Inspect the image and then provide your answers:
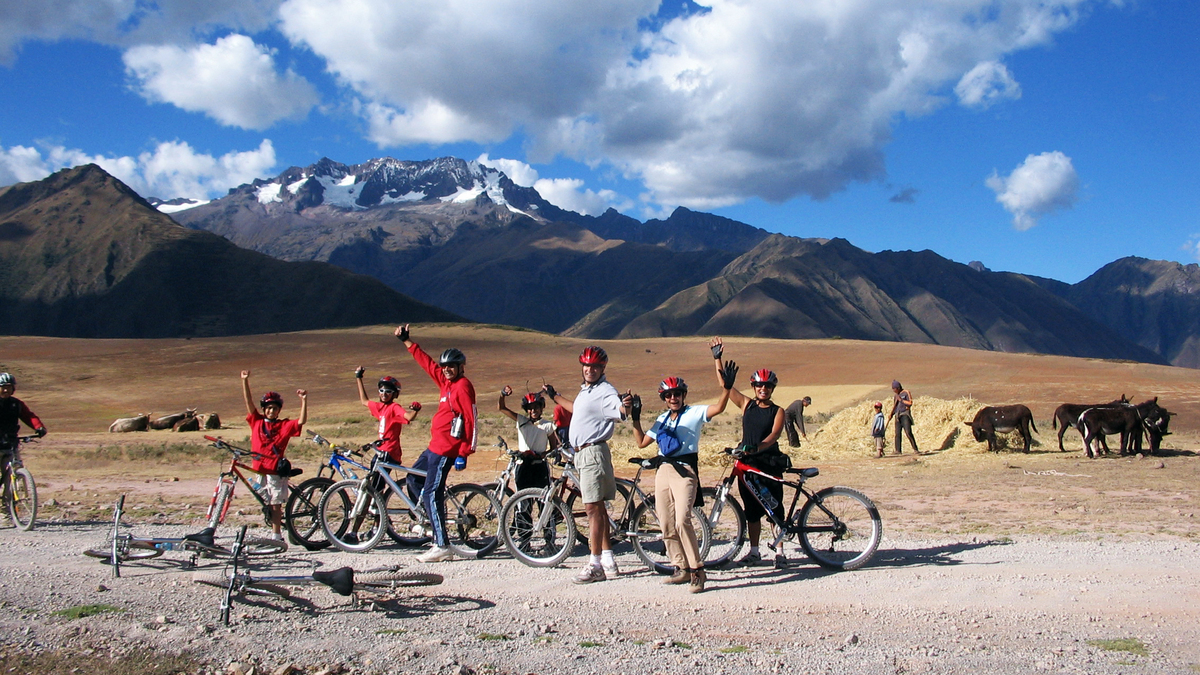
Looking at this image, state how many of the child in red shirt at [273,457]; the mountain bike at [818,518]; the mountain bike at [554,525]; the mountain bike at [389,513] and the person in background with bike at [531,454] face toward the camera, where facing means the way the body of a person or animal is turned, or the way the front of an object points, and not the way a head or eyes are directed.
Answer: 2

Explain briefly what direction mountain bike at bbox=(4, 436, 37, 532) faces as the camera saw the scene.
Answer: facing the viewer and to the right of the viewer

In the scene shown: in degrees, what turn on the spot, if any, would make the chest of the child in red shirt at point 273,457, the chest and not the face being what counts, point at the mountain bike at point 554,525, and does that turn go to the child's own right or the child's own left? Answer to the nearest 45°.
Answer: approximately 45° to the child's own left

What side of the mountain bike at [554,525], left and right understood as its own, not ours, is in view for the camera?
left

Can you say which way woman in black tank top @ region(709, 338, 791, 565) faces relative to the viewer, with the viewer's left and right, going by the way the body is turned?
facing the viewer

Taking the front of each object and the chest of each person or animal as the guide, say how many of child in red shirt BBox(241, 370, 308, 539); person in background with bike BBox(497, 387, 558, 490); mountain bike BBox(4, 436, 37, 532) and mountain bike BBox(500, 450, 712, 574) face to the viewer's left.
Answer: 1

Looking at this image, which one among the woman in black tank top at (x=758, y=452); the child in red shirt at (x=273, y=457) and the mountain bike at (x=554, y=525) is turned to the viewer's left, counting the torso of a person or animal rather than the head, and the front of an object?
the mountain bike

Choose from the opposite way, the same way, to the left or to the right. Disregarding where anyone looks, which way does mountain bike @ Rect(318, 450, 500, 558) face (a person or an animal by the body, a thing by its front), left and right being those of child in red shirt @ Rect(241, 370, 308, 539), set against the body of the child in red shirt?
to the right

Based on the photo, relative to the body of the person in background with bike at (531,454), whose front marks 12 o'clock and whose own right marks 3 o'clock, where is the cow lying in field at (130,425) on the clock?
The cow lying in field is roughly at 5 o'clock from the person in background with bike.

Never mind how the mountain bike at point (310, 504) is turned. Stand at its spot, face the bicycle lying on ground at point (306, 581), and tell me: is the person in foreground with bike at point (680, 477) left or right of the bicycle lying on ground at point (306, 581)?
left

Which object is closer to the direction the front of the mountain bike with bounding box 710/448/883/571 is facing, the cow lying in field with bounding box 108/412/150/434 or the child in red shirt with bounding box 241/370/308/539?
the child in red shirt

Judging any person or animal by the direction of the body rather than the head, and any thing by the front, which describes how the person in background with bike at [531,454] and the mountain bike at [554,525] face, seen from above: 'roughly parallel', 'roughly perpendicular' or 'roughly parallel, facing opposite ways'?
roughly perpendicular
